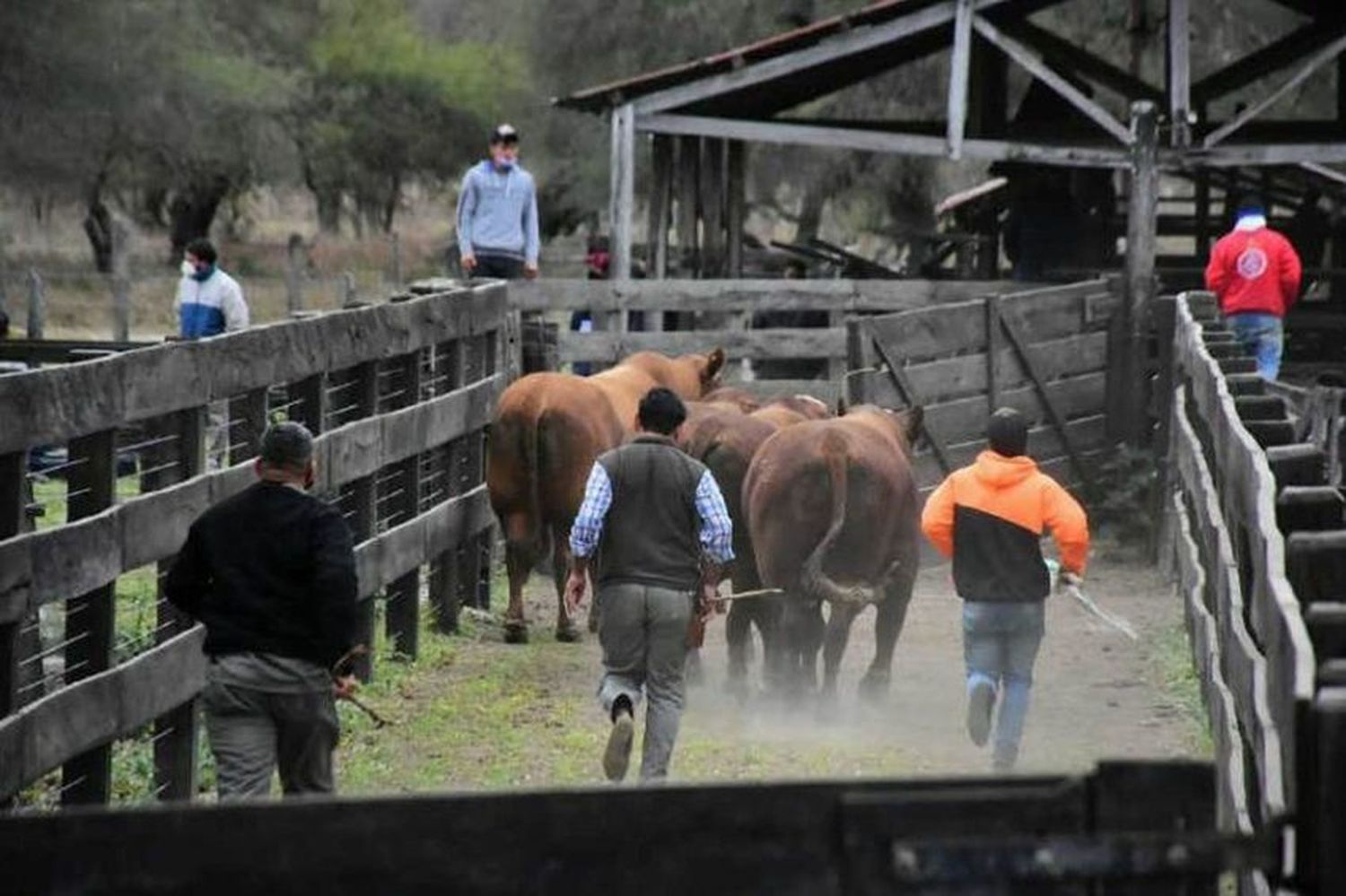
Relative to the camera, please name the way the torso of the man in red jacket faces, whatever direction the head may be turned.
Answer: away from the camera

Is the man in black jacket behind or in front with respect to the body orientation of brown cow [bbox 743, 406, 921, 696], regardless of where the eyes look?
behind

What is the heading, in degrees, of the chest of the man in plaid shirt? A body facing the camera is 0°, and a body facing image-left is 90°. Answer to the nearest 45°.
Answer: approximately 180°

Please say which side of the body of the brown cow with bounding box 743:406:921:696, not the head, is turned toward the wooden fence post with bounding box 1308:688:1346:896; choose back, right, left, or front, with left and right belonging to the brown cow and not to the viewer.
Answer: back

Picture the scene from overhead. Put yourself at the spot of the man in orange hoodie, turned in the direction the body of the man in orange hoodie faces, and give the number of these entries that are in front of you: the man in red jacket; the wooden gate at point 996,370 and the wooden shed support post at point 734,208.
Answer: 3

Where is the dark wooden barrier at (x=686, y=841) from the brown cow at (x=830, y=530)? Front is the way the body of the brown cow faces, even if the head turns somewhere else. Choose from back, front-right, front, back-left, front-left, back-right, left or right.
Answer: back

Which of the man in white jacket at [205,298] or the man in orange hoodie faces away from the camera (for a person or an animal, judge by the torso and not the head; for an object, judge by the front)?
the man in orange hoodie

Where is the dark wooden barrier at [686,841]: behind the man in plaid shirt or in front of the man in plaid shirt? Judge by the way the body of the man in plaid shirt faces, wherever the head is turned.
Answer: behind

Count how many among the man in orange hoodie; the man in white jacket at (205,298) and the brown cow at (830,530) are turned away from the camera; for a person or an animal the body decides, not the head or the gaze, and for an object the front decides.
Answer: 2

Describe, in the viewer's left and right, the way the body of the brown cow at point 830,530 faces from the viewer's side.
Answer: facing away from the viewer

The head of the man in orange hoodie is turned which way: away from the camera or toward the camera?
away from the camera

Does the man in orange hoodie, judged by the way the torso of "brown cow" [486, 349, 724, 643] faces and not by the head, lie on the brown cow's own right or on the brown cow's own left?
on the brown cow's own right

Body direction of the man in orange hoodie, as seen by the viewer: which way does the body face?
away from the camera
